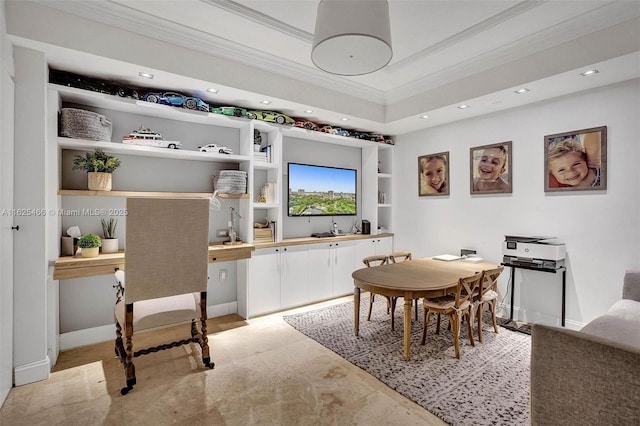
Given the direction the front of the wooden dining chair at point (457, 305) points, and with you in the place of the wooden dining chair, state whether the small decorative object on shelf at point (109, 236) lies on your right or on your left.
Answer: on your left

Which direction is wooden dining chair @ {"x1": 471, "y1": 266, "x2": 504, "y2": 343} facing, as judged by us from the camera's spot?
facing away from the viewer and to the left of the viewer

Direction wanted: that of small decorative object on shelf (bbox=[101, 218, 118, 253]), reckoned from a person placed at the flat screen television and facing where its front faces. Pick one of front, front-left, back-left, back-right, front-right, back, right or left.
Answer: right

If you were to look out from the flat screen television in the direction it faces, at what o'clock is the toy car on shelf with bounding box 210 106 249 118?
The toy car on shelf is roughly at 3 o'clock from the flat screen television.

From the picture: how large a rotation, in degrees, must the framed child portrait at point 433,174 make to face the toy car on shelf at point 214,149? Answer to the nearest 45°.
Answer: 0° — it already faces it

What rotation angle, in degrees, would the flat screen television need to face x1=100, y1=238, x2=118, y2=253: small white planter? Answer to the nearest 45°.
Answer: approximately 90° to its right

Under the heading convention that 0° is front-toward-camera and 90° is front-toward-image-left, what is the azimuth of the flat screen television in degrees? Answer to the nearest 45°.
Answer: approximately 315°

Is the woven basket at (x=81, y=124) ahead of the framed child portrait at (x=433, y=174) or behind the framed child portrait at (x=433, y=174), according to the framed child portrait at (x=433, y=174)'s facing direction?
ahead

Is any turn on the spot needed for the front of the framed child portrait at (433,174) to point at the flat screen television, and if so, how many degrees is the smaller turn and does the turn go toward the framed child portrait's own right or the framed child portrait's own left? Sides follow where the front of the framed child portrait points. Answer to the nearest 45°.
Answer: approximately 45° to the framed child portrait's own right
